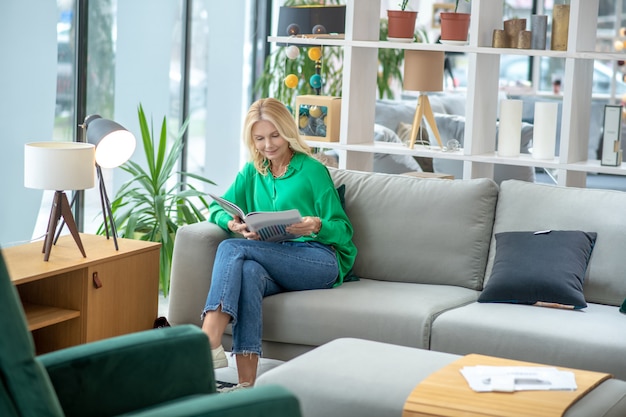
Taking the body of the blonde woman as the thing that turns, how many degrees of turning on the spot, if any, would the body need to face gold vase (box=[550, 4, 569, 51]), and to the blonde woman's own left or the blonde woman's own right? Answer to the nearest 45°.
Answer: approximately 180°

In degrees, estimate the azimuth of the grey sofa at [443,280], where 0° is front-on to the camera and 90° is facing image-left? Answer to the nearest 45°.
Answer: approximately 45°

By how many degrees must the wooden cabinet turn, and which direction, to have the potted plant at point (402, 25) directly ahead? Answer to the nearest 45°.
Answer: approximately 90° to its left

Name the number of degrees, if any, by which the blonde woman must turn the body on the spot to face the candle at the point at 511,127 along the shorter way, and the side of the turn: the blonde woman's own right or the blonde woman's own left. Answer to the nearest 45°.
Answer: approximately 180°

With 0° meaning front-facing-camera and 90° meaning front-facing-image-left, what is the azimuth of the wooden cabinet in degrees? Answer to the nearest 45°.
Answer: approximately 315°

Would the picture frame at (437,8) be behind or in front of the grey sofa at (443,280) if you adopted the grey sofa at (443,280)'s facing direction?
behind

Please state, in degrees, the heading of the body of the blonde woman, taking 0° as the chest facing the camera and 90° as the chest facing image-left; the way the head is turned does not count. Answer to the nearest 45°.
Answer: approximately 45°

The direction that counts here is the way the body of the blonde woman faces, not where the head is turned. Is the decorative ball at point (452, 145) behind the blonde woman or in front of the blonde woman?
behind

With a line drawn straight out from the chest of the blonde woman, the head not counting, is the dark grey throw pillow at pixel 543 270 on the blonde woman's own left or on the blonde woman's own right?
on the blonde woman's own left

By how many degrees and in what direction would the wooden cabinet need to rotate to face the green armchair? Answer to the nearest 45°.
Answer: approximately 45° to its right

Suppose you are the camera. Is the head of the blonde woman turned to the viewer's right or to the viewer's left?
to the viewer's left
